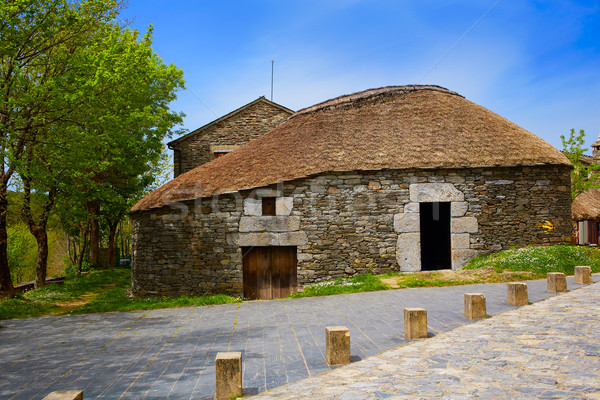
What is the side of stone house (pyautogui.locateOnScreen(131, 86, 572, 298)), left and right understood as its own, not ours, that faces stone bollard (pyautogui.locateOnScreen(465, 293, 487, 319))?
front

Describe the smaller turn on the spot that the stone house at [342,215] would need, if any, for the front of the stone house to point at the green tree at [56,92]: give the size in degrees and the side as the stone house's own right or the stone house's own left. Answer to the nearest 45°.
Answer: approximately 90° to the stone house's own right

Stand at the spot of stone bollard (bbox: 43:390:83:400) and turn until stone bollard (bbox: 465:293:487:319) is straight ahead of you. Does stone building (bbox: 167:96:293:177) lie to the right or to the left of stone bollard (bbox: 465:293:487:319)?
left

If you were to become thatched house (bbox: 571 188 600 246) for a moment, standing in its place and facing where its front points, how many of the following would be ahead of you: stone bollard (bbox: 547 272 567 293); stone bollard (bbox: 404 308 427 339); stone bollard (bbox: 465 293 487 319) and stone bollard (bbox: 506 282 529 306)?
4

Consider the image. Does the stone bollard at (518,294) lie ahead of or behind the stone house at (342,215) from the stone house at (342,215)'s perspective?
ahead

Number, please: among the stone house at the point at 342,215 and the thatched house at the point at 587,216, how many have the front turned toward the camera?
2

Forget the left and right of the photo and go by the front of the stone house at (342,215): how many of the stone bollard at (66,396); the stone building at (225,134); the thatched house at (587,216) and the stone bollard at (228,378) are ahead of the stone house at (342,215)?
2

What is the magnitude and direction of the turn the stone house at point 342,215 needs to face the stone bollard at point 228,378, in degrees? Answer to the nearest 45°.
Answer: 0° — it already faces it

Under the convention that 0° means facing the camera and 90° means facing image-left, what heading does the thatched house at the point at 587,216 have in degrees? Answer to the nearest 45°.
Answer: approximately 0°

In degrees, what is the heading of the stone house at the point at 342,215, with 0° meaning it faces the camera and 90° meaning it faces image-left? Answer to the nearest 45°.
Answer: approximately 0°

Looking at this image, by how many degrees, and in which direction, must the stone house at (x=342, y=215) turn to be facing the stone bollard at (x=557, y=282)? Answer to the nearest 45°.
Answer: approximately 45° to its left

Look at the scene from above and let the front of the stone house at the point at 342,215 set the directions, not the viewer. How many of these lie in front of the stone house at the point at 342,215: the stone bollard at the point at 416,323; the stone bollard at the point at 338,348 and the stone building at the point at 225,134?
2

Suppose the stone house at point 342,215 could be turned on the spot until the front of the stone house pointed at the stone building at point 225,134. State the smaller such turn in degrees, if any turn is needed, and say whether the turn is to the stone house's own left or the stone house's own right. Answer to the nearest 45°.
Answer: approximately 135° to the stone house's own right
